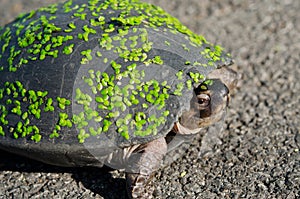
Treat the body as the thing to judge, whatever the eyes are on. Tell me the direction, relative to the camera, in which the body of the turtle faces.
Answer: to the viewer's right
